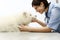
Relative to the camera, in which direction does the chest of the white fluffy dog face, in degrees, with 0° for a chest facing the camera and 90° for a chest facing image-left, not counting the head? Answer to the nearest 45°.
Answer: approximately 270°
